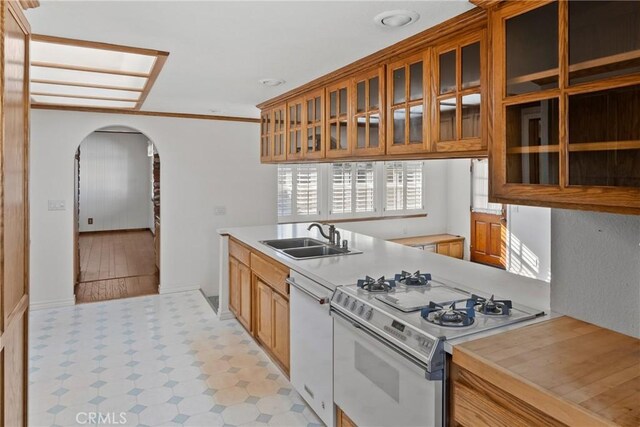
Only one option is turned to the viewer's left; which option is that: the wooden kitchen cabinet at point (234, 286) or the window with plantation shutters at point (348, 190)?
the wooden kitchen cabinet

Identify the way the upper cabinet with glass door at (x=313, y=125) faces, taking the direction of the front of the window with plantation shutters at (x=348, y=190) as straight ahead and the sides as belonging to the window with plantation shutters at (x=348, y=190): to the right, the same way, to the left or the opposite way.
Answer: to the right

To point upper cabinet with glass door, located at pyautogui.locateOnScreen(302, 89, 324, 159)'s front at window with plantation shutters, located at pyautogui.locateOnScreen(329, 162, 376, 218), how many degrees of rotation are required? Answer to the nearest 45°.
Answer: approximately 135° to its right

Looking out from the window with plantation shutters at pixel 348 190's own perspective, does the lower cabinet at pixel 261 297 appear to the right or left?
on its right

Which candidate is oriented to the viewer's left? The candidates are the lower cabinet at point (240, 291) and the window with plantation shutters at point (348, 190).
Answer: the lower cabinet

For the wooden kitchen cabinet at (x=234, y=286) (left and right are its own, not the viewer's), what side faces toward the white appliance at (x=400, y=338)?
left

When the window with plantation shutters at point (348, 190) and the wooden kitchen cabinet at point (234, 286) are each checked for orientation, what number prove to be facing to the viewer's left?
1

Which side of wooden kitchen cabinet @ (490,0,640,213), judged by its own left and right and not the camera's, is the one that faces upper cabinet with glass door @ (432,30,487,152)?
right

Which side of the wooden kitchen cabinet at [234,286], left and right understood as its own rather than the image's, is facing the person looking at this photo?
left

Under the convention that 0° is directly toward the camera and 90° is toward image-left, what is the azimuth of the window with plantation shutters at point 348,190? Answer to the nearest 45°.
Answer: approximately 315°

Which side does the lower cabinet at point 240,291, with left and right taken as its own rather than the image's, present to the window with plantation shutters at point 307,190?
right
